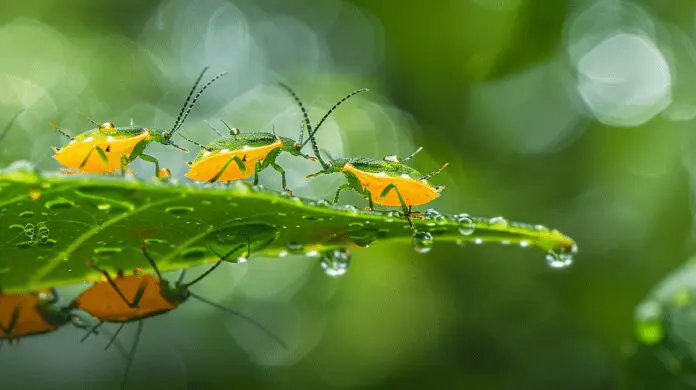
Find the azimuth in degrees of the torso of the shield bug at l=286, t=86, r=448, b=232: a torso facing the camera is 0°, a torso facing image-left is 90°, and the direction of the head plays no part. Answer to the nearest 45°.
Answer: approximately 90°

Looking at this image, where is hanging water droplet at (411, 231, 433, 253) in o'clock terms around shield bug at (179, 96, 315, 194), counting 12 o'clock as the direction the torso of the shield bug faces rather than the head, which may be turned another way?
The hanging water droplet is roughly at 12 o'clock from the shield bug.

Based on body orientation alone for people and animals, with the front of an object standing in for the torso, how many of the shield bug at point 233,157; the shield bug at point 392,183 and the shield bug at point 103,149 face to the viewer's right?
2

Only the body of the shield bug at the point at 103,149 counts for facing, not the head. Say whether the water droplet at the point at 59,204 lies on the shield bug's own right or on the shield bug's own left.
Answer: on the shield bug's own right

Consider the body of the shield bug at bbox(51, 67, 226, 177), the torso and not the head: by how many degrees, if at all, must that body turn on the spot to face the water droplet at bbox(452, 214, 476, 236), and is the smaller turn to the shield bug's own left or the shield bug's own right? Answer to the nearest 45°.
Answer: approximately 45° to the shield bug's own right

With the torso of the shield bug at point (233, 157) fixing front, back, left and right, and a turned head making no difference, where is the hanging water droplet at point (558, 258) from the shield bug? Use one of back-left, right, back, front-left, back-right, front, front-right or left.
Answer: front-right

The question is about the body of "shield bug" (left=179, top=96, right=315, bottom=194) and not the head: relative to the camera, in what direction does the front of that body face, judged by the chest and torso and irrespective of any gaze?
to the viewer's right

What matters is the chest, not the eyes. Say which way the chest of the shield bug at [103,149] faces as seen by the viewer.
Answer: to the viewer's right
